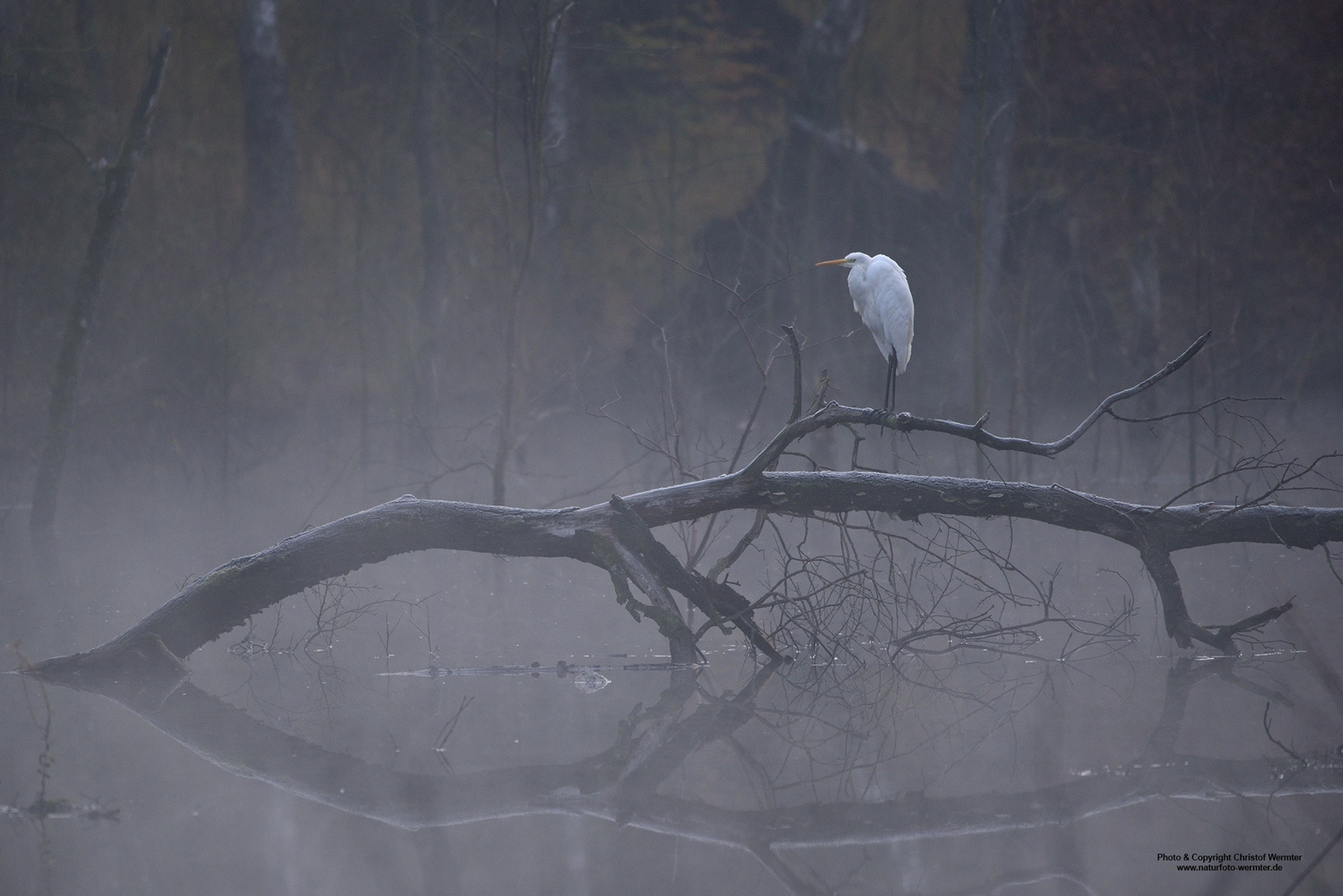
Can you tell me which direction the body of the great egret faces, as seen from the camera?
to the viewer's left

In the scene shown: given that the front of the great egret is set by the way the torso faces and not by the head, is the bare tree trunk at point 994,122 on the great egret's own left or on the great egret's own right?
on the great egret's own right
